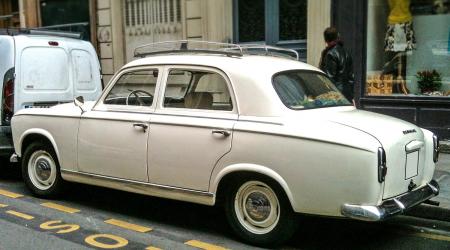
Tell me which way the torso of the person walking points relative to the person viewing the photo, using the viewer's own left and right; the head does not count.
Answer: facing away from the viewer and to the left of the viewer

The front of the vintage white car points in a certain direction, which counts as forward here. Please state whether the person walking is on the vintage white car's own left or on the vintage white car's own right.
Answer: on the vintage white car's own right

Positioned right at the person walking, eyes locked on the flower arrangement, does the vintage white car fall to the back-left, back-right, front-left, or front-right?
back-right

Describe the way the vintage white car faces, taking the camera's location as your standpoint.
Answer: facing away from the viewer and to the left of the viewer

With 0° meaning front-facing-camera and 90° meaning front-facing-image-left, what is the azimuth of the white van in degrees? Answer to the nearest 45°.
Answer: approximately 135°

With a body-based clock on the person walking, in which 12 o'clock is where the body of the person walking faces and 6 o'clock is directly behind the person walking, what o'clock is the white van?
The white van is roughly at 10 o'clock from the person walking.

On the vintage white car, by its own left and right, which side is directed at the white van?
front

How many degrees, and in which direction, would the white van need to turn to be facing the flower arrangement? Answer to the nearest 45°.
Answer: approximately 135° to its right

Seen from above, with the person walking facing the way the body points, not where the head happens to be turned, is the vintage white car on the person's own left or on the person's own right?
on the person's own left

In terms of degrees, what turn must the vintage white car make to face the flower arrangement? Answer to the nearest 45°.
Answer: approximately 90° to its right
